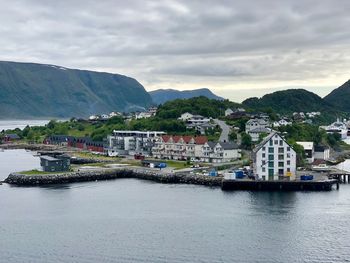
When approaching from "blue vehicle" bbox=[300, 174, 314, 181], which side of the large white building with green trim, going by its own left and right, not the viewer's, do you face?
left

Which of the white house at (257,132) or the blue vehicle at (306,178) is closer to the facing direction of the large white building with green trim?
the blue vehicle

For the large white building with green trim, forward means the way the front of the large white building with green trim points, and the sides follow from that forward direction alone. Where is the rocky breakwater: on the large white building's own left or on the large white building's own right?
on the large white building's own right

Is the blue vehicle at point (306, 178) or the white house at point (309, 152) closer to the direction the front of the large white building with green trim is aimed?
the blue vehicle

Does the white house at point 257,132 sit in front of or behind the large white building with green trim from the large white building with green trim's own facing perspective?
behind

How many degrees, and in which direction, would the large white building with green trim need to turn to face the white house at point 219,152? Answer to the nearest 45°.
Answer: approximately 135° to its right

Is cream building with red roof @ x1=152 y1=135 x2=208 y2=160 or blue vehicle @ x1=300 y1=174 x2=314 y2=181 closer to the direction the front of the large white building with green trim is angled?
the blue vehicle

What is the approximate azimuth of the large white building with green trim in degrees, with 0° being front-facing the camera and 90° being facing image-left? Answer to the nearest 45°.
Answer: approximately 0°

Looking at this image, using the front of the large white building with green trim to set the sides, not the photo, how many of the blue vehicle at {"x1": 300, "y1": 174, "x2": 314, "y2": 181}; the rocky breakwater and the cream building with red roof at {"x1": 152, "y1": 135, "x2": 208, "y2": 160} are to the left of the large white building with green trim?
1
